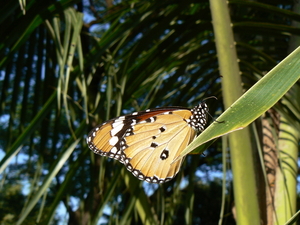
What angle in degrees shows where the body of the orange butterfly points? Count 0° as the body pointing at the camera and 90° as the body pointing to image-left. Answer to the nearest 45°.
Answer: approximately 270°
